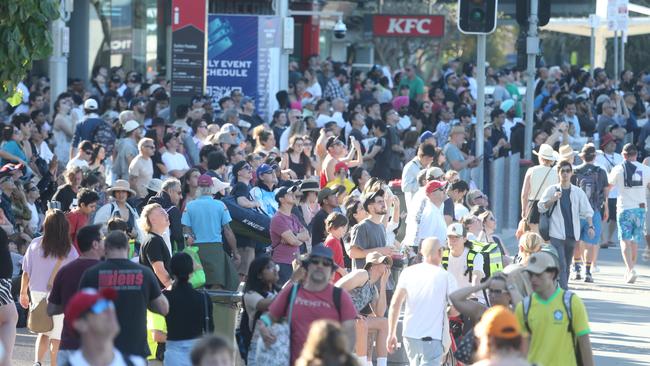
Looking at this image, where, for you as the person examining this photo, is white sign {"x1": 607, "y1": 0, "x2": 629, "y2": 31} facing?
facing the viewer

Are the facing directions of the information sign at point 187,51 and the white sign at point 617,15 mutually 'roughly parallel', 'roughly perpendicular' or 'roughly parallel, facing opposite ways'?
roughly parallel

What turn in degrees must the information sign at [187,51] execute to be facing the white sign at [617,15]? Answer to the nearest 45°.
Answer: approximately 135° to its left

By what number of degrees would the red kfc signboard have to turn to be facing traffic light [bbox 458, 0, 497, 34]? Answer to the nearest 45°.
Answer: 0° — it already faces it

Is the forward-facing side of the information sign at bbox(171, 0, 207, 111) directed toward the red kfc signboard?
no

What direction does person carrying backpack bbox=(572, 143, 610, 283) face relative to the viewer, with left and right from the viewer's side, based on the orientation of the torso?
facing away from the viewer

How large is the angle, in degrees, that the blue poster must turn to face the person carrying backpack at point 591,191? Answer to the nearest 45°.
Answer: approximately 45° to its left

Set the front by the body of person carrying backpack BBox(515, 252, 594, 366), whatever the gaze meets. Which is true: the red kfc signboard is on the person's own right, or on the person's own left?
on the person's own right

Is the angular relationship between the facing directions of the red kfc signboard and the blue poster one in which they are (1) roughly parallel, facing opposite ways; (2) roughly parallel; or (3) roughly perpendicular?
roughly parallel

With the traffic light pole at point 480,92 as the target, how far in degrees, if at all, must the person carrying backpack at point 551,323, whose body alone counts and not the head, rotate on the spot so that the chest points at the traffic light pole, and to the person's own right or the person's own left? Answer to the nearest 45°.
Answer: approximately 135° to the person's own right

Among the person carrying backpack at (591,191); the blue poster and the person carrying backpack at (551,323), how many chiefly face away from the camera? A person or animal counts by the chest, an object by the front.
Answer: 1

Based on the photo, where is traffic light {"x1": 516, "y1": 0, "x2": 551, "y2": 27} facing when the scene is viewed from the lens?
facing away from the viewer

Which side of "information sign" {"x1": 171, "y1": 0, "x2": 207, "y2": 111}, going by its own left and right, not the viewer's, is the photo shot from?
front

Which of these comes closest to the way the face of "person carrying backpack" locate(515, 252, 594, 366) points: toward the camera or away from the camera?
toward the camera

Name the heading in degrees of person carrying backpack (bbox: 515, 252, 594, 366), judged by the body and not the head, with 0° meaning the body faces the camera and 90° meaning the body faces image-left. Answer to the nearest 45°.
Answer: approximately 45°

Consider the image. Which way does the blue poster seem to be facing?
toward the camera
